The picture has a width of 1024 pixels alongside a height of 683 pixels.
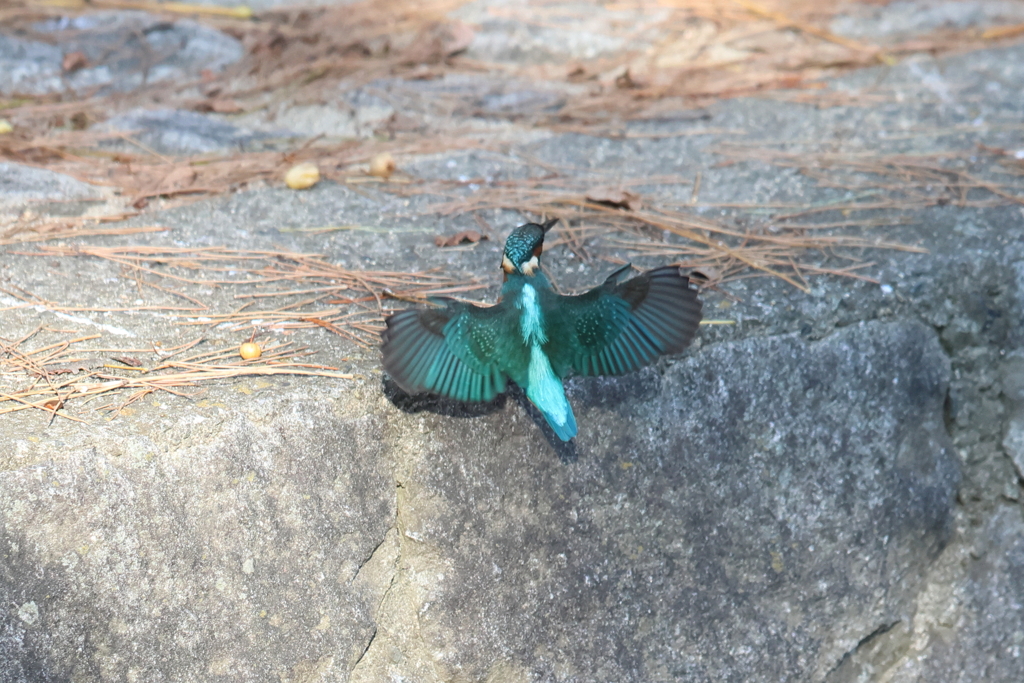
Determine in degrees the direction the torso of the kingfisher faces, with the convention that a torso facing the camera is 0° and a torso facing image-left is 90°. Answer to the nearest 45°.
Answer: approximately 180°

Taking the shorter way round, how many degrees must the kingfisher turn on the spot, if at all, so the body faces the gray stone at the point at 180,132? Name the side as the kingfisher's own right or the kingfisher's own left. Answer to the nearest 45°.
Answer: approximately 45° to the kingfisher's own left

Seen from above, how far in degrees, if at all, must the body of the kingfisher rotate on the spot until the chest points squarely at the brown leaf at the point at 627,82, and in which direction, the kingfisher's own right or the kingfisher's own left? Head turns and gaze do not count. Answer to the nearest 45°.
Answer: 0° — it already faces it

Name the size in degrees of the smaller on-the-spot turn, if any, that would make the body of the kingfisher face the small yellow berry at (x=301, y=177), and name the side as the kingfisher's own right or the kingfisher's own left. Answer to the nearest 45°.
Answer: approximately 45° to the kingfisher's own left

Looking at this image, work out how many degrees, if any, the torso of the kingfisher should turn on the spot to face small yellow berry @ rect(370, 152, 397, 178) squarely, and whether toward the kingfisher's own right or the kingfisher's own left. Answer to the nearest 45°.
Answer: approximately 45° to the kingfisher's own left
